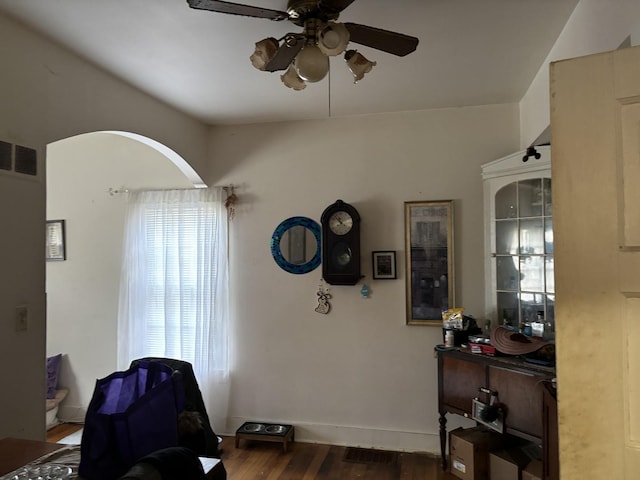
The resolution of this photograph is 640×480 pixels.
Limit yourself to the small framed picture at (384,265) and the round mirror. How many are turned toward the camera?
2

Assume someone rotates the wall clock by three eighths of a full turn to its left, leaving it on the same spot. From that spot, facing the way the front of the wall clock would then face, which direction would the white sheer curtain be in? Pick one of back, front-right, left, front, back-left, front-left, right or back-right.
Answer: back-left

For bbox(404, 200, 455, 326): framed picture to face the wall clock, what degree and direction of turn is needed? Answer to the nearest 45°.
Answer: approximately 90° to its right

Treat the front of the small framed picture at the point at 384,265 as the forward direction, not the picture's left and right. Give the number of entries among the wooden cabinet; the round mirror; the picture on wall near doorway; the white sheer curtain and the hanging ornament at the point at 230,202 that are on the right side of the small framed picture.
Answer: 4

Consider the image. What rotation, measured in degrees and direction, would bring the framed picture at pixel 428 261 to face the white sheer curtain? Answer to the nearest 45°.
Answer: approximately 90° to its right

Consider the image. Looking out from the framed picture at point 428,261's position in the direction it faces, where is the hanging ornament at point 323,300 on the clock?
The hanging ornament is roughly at 3 o'clock from the framed picture.

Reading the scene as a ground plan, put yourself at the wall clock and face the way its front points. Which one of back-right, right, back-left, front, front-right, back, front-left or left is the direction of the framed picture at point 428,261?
left
